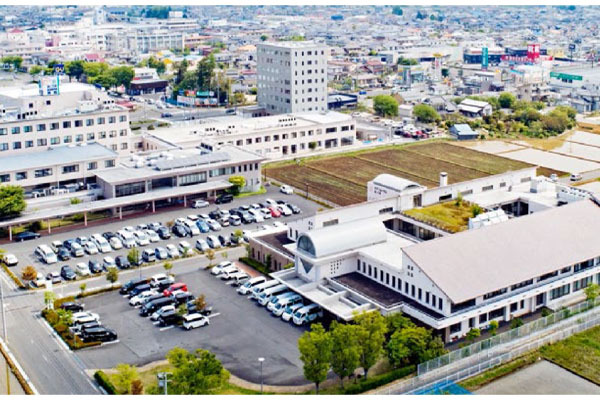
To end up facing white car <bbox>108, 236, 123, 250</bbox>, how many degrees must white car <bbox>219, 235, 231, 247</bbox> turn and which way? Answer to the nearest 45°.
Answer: approximately 135° to its right

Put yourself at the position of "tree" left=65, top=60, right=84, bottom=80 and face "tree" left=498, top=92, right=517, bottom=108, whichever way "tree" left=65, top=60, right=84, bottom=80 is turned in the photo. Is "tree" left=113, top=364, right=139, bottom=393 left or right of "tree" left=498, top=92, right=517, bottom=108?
right

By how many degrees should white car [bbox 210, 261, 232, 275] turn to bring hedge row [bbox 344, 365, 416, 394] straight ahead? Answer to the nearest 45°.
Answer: approximately 90° to its left

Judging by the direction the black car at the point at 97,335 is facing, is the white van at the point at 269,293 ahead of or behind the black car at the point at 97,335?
ahead

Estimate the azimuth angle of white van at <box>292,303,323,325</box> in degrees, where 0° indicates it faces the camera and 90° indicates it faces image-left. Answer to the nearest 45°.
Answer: approximately 45°

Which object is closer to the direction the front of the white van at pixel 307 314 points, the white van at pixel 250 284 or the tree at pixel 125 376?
the tree

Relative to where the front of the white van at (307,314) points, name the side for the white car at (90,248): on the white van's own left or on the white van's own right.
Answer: on the white van's own right

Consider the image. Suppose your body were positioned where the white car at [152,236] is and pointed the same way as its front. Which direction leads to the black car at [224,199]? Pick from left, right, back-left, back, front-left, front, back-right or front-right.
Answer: left
